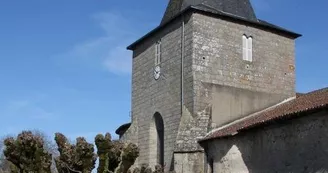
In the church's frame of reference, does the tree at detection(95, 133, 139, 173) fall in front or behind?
in front

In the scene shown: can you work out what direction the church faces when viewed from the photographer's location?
facing the viewer and to the left of the viewer

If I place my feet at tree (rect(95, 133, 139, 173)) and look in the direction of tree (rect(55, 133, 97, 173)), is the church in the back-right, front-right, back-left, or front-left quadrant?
back-right

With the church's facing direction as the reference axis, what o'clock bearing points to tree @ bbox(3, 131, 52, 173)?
The tree is roughly at 11 o'clock from the church.

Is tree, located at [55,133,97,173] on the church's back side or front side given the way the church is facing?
on the front side
